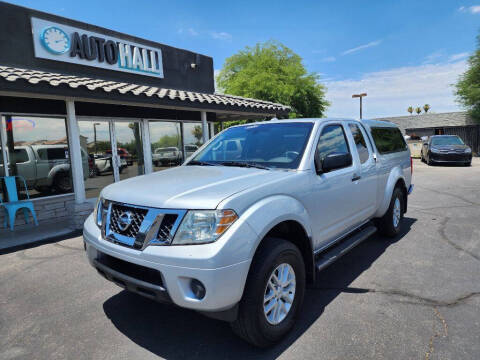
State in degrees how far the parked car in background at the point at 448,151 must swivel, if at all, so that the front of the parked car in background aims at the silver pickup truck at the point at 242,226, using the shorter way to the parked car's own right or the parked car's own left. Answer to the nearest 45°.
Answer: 0° — it already faces it

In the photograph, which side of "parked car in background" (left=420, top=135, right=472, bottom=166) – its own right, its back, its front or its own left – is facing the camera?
front

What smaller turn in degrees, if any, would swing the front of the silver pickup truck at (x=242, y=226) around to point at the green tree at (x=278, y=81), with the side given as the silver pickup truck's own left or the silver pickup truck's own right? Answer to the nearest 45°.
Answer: approximately 135° to the silver pickup truck's own right

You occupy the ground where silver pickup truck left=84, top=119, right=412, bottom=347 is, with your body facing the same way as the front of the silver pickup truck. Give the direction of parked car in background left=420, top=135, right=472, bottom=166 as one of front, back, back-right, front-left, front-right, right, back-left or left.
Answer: back

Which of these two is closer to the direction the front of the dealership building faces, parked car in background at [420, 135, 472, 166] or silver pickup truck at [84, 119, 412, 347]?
the silver pickup truck

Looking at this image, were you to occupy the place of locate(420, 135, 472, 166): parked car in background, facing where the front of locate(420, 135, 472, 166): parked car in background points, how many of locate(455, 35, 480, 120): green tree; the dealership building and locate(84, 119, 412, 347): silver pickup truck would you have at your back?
1

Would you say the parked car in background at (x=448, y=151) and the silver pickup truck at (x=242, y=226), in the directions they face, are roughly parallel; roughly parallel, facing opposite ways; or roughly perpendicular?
roughly parallel

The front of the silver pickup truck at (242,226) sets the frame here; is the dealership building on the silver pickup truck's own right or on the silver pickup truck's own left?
on the silver pickup truck's own right

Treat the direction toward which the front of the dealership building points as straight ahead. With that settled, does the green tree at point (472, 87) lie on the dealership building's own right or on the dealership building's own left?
on the dealership building's own left

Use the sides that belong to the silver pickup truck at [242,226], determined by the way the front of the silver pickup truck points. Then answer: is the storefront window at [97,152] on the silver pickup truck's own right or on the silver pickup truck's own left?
on the silver pickup truck's own right

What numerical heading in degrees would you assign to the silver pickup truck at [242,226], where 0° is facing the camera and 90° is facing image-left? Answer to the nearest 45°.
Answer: approximately 45°

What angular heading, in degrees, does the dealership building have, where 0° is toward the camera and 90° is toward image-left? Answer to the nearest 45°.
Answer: approximately 315°

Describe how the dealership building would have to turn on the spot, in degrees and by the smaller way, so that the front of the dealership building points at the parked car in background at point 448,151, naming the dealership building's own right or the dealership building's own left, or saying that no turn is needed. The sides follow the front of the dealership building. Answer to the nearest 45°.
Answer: approximately 45° to the dealership building's own left

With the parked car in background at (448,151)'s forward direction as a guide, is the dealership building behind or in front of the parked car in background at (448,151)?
in front

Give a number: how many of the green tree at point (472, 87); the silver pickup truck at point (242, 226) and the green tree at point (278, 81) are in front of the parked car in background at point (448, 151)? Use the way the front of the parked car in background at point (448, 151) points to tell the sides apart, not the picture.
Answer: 1

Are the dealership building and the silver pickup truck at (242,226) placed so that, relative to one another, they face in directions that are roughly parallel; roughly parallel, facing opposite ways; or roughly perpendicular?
roughly perpendicular

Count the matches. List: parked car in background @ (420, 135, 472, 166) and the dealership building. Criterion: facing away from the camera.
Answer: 0
